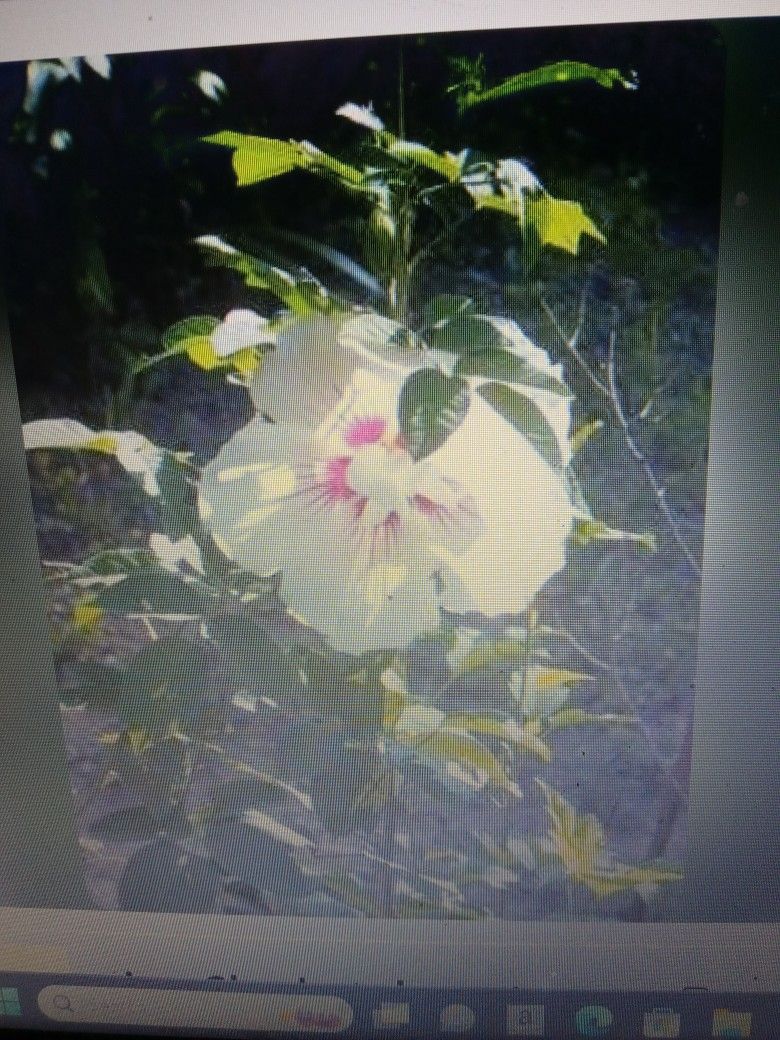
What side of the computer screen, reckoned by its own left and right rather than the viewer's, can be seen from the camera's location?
front
